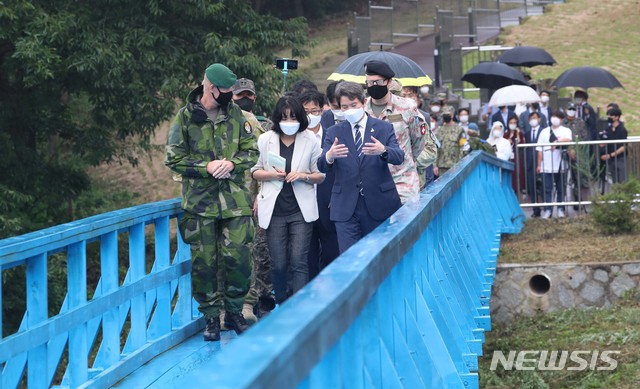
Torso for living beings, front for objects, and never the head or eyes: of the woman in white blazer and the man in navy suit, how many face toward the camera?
2

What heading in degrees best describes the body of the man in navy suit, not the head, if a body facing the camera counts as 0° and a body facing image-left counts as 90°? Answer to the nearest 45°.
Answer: approximately 0°

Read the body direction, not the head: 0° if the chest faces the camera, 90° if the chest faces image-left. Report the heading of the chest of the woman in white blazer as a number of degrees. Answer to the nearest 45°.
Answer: approximately 0°

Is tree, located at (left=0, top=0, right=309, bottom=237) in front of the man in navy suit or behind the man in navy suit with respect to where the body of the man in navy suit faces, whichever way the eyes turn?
behind

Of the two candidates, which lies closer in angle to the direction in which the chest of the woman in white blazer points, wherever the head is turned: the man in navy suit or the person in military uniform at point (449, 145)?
the man in navy suit

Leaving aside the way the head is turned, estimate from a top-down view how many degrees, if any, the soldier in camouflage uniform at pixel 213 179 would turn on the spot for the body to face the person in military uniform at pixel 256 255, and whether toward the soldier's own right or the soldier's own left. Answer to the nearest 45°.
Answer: approximately 180°
